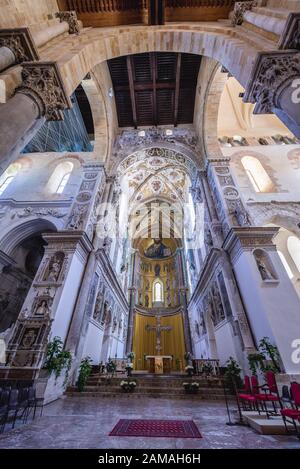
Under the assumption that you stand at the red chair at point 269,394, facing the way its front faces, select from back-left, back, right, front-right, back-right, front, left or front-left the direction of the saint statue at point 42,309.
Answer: front-right

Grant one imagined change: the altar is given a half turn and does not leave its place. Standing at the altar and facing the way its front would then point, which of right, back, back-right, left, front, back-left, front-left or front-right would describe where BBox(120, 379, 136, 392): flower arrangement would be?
back

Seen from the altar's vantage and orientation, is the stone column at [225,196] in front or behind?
in front

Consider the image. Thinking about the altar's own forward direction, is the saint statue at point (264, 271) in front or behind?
in front

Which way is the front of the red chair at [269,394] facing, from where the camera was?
facing the viewer and to the left of the viewer

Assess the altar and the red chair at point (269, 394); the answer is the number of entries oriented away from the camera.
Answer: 0

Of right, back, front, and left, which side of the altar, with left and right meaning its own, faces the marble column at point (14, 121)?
front

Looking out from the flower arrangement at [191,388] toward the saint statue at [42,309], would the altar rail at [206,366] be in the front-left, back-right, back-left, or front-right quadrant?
back-right

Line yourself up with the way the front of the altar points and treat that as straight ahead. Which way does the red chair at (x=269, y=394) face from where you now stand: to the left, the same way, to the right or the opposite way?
to the right
